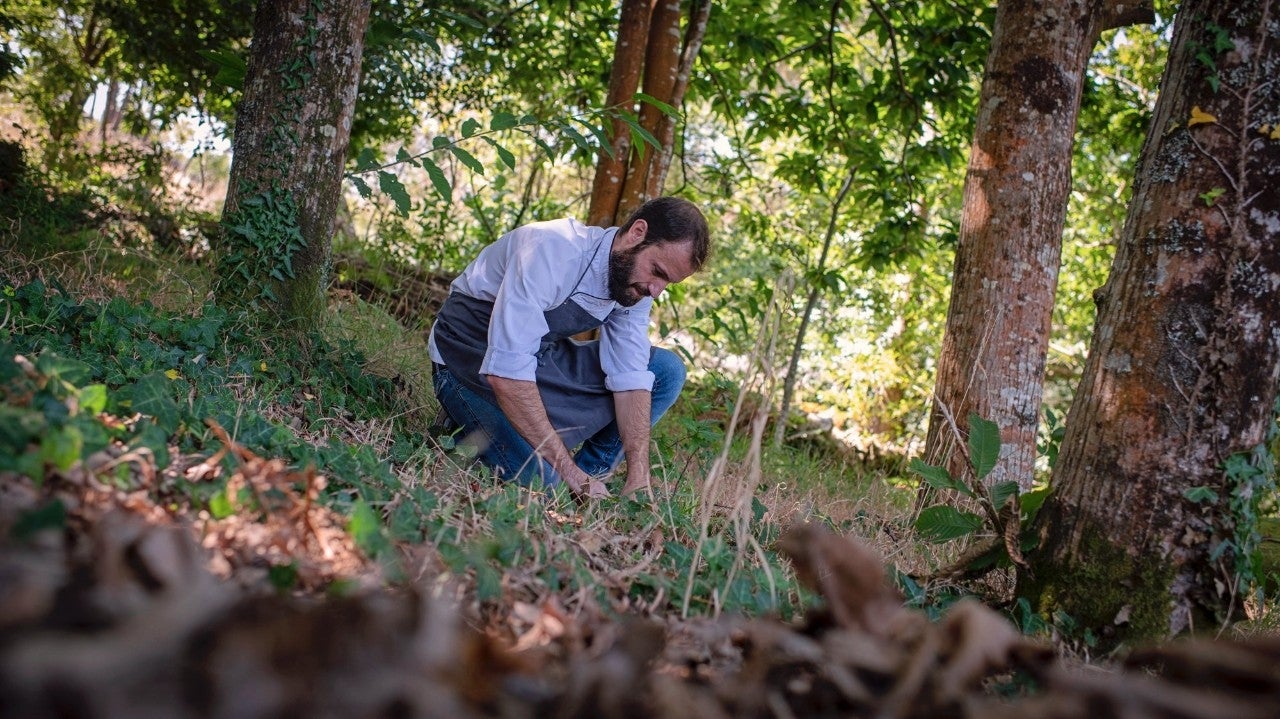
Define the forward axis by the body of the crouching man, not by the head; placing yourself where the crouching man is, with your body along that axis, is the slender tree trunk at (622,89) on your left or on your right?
on your left

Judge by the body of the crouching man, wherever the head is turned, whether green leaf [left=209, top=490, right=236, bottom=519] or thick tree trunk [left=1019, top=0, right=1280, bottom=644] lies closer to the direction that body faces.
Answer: the thick tree trunk

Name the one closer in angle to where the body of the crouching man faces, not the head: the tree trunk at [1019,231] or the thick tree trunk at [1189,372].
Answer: the thick tree trunk

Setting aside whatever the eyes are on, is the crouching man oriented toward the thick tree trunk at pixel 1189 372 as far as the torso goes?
yes

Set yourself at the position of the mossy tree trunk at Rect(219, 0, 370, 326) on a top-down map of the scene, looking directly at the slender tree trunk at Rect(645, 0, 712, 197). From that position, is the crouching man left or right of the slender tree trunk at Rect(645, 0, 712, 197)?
right

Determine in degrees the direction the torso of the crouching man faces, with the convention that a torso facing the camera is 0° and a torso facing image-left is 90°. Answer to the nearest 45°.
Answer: approximately 315°

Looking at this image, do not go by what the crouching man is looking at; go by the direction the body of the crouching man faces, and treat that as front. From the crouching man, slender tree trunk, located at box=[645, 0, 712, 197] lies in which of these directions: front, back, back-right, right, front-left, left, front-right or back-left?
back-left

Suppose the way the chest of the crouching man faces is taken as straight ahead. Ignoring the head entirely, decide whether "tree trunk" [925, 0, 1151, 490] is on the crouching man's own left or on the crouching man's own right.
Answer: on the crouching man's own left
